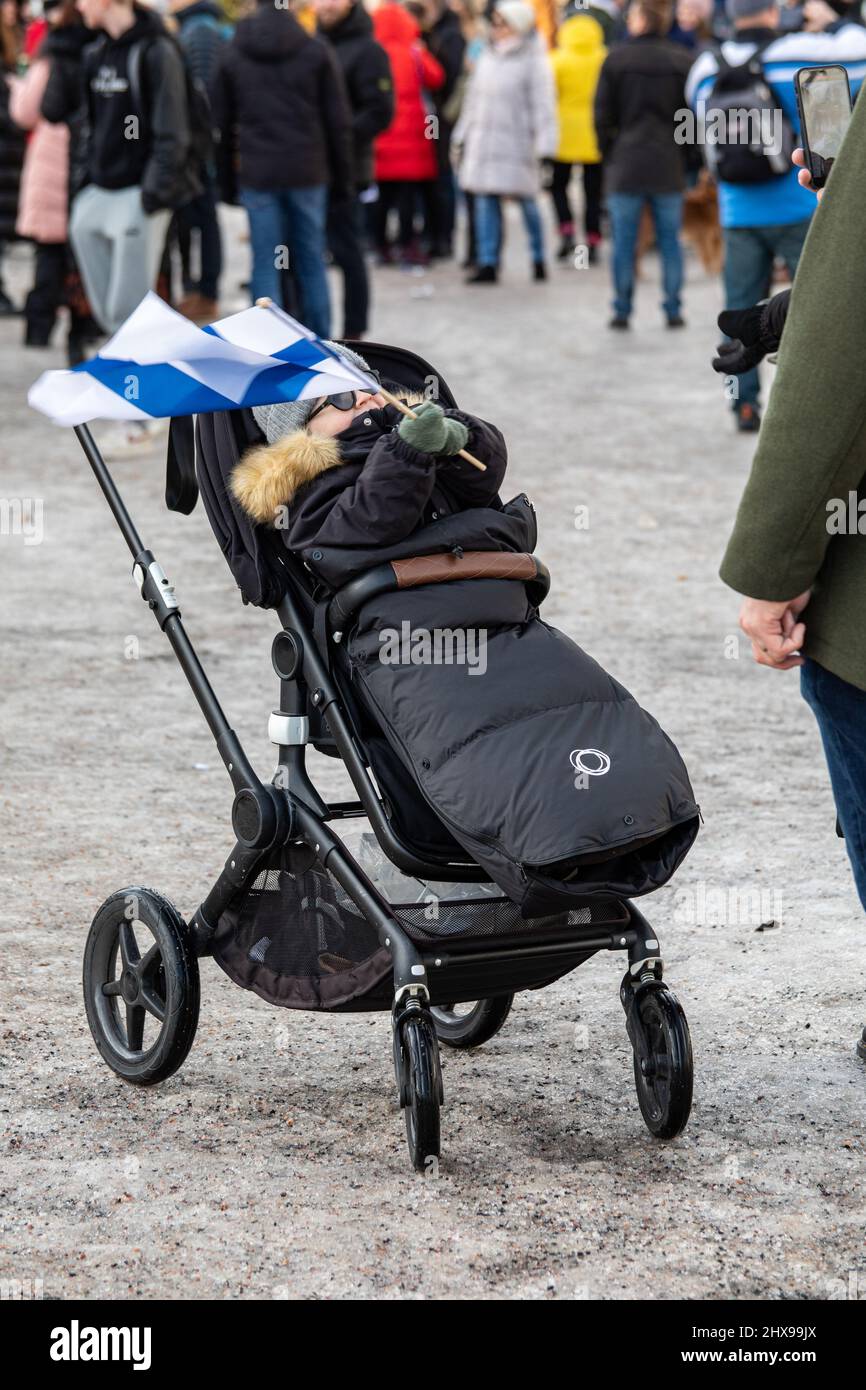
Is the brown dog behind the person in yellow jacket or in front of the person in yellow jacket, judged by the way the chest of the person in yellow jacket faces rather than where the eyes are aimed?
behind

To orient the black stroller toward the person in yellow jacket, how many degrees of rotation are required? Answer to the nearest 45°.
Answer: approximately 135° to its left

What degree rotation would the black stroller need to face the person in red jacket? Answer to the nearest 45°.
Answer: approximately 135° to its left

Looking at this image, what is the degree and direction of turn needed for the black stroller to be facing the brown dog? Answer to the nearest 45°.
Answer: approximately 135° to its left

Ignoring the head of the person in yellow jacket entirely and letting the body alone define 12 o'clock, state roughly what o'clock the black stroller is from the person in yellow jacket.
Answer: The black stroller is roughly at 6 o'clock from the person in yellow jacket.

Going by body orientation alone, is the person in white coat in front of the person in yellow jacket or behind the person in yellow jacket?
behind

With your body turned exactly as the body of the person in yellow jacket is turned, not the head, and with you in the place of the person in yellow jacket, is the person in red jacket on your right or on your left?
on your left

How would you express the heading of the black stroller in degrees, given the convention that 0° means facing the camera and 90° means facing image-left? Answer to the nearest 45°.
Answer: approximately 315°

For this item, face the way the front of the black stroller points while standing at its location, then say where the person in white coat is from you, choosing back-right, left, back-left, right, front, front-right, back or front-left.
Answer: back-left

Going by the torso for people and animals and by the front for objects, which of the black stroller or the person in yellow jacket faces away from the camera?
the person in yellow jacket

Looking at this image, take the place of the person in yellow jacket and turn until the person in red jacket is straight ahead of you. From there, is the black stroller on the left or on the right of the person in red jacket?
left

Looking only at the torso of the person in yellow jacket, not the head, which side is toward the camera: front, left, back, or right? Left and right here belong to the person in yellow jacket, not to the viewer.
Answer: back

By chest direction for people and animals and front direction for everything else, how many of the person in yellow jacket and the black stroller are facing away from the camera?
1
